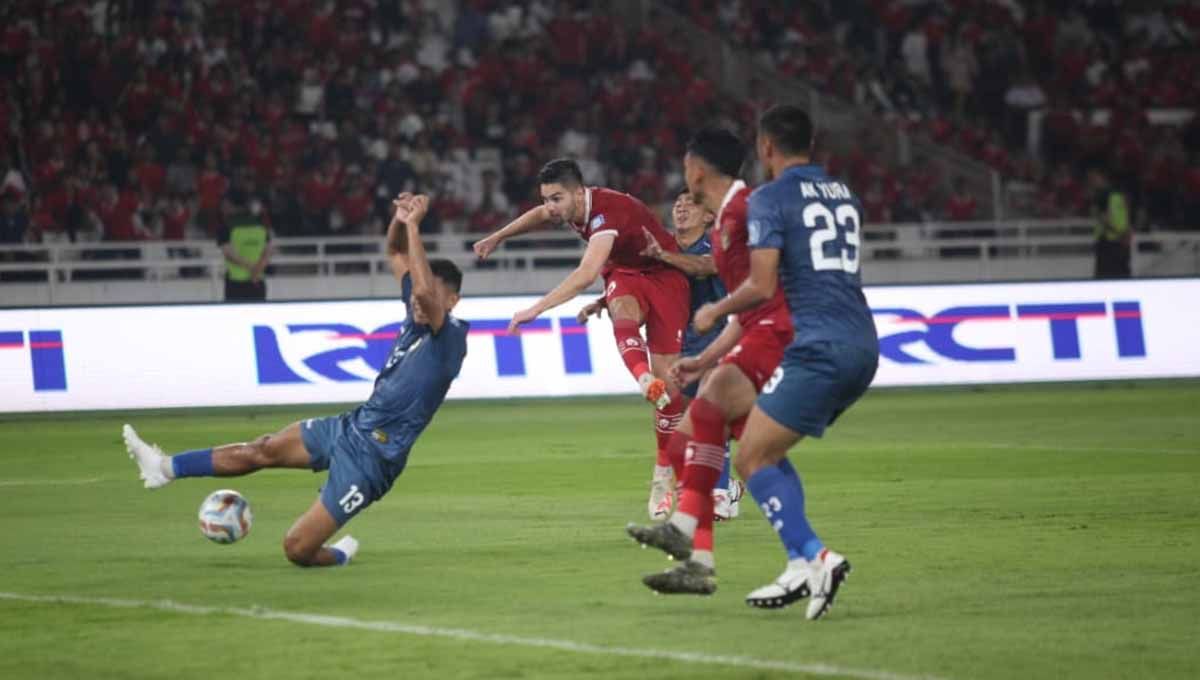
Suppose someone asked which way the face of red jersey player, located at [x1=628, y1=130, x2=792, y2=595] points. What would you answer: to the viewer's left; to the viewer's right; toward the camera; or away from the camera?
to the viewer's left

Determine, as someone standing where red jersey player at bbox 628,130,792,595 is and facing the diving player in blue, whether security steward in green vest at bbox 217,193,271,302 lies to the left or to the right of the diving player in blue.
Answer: right

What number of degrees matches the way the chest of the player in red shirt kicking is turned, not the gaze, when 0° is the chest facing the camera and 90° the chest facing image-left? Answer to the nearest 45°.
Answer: approximately 45°

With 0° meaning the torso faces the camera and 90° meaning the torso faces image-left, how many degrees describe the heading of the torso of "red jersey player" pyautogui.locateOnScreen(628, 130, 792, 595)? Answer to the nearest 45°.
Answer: approximately 90°

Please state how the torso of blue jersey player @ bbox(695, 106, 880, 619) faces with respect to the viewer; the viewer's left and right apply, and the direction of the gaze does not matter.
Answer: facing away from the viewer and to the left of the viewer

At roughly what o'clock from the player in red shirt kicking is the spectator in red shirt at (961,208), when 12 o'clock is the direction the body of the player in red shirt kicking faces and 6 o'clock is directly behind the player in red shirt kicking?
The spectator in red shirt is roughly at 5 o'clock from the player in red shirt kicking.

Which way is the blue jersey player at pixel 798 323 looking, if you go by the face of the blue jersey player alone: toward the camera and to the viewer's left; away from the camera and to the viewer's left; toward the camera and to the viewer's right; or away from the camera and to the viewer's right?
away from the camera and to the viewer's left

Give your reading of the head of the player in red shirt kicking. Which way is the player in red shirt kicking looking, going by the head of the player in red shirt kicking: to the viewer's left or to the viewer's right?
to the viewer's left
